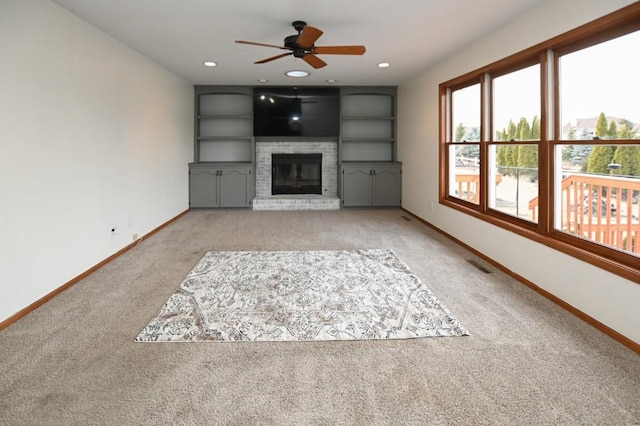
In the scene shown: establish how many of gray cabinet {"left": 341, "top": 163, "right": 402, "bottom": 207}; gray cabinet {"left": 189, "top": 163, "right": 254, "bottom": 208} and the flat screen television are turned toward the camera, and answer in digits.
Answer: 3

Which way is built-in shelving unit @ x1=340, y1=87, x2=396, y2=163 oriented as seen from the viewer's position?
toward the camera

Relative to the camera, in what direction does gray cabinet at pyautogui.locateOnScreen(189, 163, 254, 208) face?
facing the viewer

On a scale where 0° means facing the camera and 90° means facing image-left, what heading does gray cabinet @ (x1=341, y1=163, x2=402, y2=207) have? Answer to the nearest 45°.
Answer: approximately 0°

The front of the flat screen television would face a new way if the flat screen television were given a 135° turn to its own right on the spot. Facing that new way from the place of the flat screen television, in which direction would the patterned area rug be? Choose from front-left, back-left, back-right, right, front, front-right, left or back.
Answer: back-left

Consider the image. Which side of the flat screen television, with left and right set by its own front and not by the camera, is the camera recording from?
front

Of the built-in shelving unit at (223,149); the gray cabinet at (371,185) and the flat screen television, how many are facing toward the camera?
3
